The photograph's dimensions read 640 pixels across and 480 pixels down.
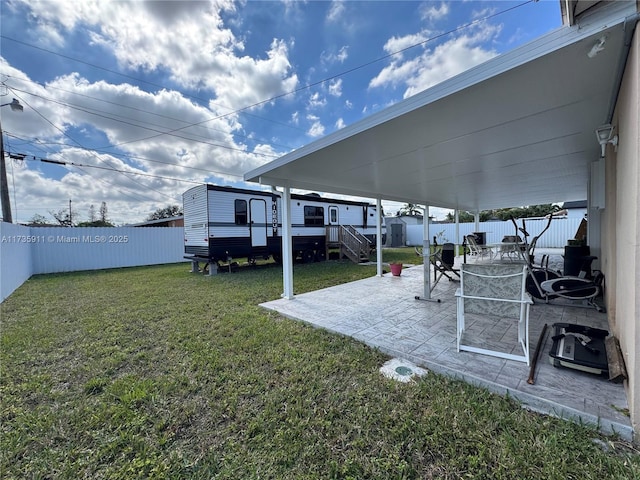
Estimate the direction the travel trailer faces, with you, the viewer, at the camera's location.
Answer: facing away from the viewer and to the right of the viewer

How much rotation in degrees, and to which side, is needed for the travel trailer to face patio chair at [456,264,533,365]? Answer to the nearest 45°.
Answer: approximately 90° to its right

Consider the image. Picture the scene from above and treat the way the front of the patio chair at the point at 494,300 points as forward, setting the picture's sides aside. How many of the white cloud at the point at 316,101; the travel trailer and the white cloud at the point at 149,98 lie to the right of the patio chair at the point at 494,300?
0

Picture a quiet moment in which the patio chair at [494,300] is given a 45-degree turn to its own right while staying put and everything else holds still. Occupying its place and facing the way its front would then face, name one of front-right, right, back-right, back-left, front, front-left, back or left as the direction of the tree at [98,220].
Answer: back-left

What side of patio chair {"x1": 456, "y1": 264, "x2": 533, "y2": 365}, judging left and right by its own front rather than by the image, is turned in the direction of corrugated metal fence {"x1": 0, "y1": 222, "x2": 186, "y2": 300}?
left

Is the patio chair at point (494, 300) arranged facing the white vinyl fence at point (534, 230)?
yes

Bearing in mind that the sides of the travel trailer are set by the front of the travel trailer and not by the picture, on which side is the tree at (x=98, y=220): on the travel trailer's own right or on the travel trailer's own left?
on the travel trailer's own left

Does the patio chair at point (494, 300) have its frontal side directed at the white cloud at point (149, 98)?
no

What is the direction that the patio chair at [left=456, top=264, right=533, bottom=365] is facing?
away from the camera

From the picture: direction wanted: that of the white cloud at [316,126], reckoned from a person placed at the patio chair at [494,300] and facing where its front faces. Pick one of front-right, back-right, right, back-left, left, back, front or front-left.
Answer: front-left

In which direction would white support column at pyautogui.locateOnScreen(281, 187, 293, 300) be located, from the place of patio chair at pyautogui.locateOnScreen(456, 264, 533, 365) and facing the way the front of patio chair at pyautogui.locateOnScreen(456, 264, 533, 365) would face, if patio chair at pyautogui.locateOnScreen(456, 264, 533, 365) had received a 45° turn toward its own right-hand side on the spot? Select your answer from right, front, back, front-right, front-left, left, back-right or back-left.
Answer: back-left

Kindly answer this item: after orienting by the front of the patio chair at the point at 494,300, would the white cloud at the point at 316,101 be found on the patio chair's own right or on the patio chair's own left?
on the patio chair's own left
